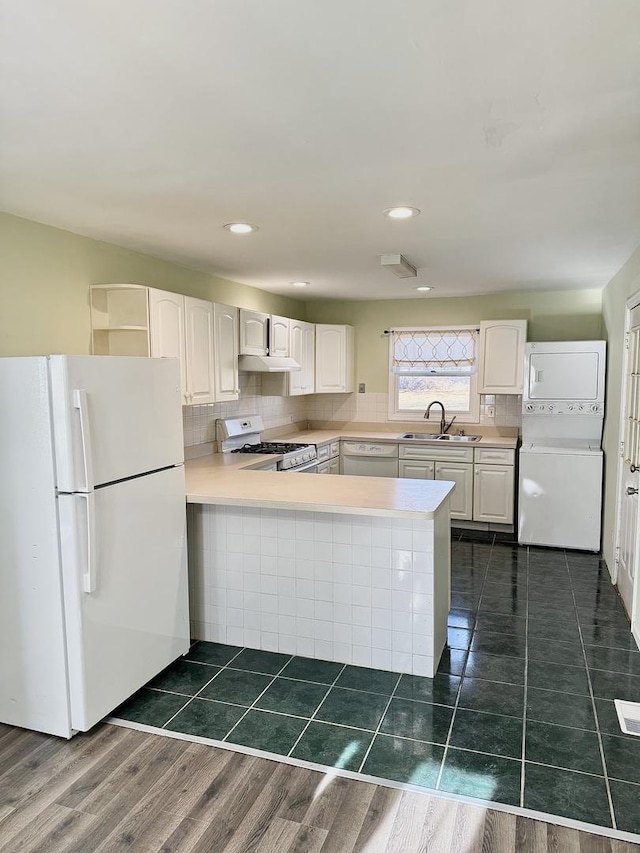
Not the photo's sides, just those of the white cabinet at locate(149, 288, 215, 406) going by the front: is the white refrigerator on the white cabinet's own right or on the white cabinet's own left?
on the white cabinet's own right

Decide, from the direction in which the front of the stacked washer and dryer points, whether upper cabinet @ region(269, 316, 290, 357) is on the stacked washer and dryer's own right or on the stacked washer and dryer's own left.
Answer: on the stacked washer and dryer's own right

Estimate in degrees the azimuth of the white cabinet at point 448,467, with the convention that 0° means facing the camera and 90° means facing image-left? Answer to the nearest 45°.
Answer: approximately 0°

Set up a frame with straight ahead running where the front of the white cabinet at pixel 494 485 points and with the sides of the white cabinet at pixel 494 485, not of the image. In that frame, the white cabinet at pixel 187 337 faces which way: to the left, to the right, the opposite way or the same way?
to the left

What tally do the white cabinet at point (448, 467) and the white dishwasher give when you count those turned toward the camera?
2

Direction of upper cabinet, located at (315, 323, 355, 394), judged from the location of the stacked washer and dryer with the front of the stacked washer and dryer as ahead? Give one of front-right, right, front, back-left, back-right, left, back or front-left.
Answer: right

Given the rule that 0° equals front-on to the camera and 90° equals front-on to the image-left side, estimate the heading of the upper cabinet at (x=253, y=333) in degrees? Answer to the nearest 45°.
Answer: approximately 315°

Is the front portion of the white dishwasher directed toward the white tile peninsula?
yes

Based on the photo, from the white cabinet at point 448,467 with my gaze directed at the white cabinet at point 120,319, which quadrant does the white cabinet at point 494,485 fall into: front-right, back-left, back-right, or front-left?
back-left

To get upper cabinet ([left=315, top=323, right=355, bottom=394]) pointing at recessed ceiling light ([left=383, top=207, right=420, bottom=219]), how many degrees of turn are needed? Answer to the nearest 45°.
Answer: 0° — it already faces it

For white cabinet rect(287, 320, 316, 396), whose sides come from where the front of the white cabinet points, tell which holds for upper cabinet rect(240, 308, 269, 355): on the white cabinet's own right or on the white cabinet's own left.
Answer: on the white cabinet's own right

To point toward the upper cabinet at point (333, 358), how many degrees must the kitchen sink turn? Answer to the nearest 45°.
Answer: approximately 90° to its right

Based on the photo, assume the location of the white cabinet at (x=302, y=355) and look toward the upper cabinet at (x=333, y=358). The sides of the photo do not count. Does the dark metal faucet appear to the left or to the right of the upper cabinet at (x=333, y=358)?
right
